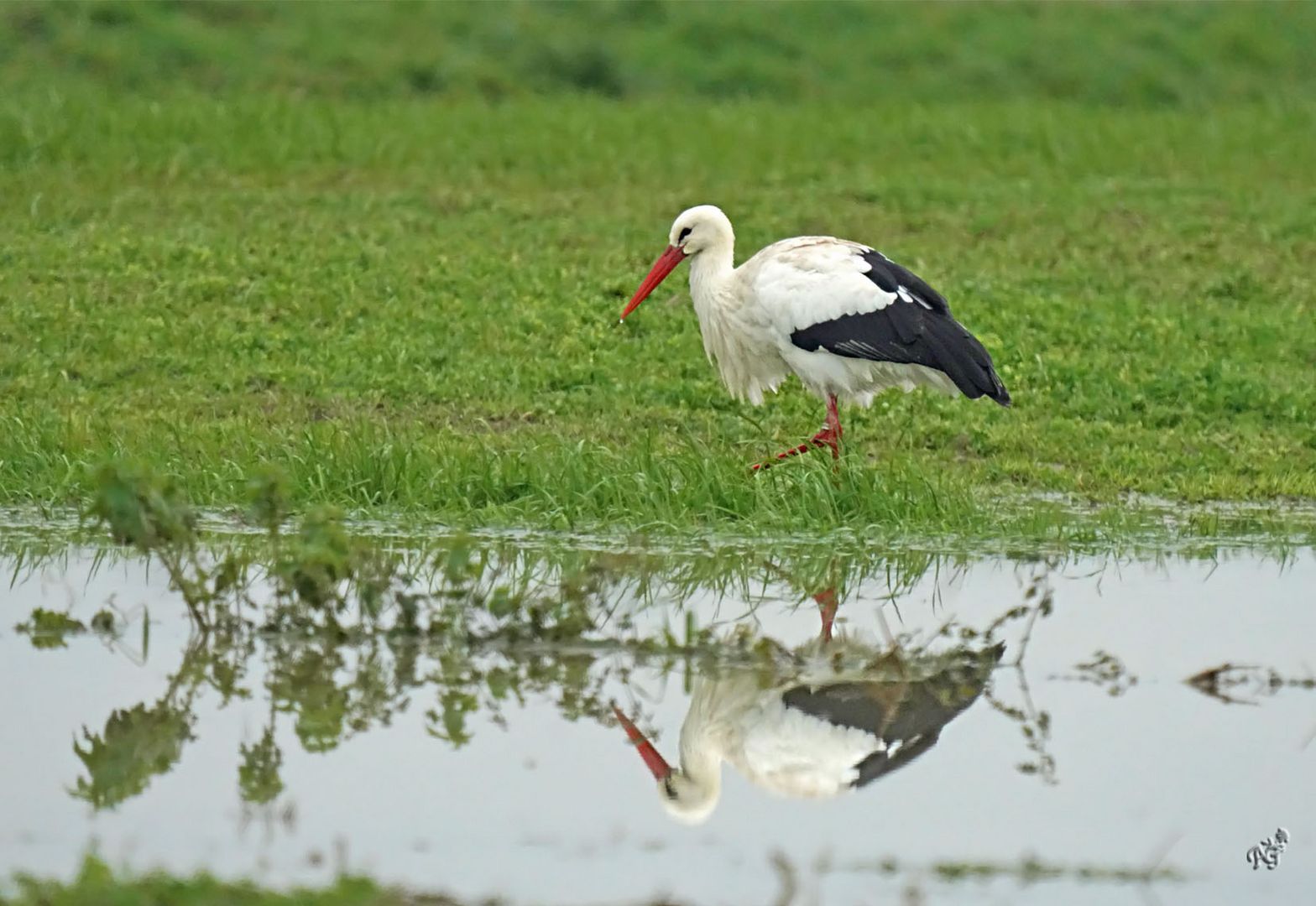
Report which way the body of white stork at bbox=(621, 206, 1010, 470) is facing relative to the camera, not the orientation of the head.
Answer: to the viewer's left
